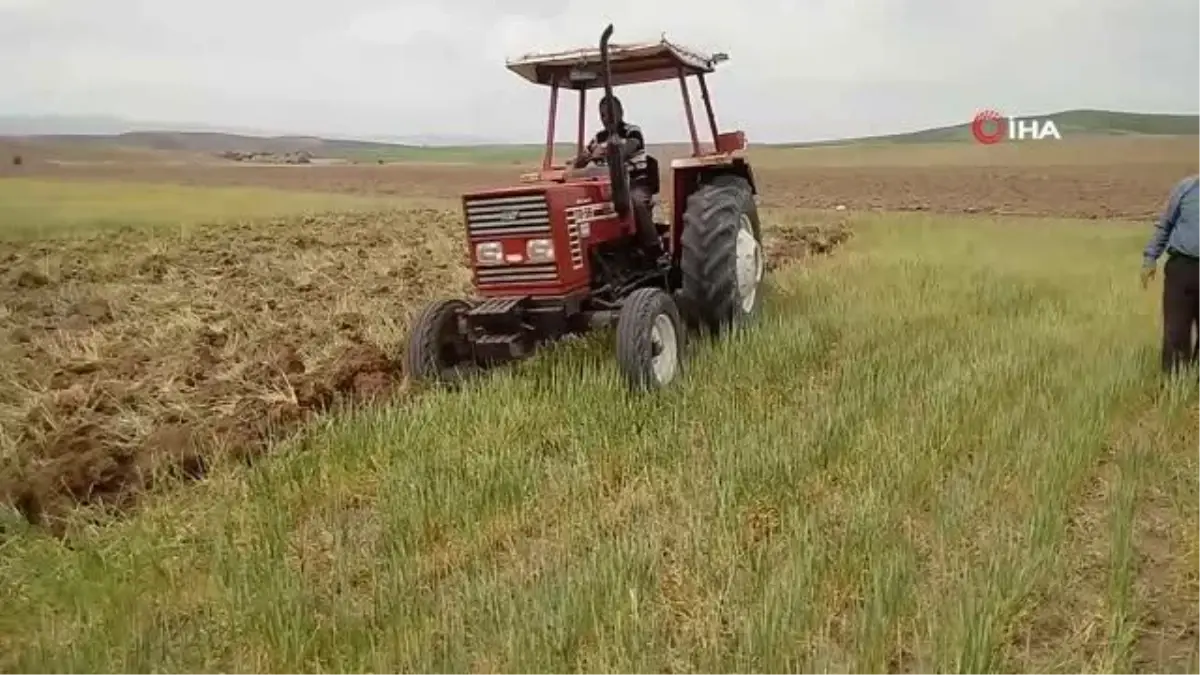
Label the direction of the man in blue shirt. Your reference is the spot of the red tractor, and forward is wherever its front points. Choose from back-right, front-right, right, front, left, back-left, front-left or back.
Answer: back-left
